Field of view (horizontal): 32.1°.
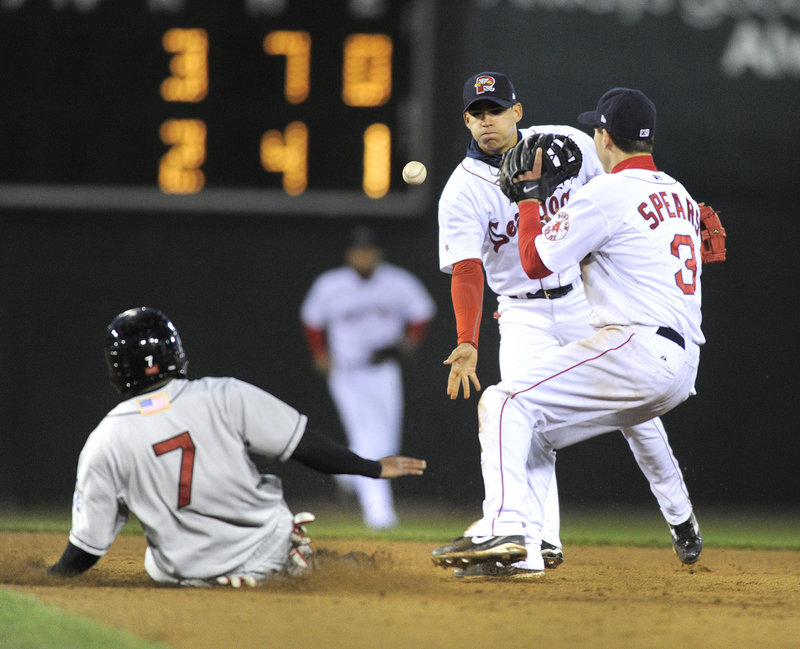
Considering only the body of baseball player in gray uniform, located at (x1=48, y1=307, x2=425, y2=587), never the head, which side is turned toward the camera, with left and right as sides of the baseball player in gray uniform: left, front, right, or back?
back

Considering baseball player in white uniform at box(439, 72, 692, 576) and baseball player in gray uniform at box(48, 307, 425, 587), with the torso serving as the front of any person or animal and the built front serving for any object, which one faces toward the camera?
baseball player in white uniform at box(439, 72, 692, 576)

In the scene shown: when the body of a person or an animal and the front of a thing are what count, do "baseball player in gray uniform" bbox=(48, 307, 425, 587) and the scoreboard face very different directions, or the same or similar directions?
very different directions

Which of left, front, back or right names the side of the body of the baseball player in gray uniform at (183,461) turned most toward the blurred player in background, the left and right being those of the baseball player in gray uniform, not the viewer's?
front

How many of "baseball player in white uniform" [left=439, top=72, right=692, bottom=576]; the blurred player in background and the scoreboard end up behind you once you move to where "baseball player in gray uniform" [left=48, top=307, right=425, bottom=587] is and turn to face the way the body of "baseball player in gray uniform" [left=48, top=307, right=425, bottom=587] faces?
0

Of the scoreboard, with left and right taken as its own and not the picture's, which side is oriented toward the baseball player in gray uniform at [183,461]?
front

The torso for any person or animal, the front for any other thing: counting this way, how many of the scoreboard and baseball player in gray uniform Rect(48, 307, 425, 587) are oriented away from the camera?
1

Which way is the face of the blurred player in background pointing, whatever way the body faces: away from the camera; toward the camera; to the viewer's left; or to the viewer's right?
toward the camera

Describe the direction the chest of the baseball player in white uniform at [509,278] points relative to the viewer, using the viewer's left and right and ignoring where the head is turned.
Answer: facing the viewer

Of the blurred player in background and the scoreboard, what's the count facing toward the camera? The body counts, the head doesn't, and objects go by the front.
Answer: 2

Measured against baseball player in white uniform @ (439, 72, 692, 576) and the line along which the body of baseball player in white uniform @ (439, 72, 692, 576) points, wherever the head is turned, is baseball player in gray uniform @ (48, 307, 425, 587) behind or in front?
in front

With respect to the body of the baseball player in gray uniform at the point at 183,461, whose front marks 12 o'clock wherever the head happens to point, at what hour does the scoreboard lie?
The scoreboard is roughly at 12 o'clock from the baseball player in gray uniform.

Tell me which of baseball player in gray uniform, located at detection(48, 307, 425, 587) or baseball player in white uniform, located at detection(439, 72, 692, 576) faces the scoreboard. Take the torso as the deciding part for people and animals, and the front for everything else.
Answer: baseball player in gray uniform, located at detection(48, 307, 425, 587)

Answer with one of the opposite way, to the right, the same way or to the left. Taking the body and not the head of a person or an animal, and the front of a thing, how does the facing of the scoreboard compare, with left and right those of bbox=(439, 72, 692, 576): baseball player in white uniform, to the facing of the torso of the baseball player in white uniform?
the same way

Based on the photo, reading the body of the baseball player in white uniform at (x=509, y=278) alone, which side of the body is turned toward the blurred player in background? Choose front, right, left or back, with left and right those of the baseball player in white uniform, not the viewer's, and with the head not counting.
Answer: back
